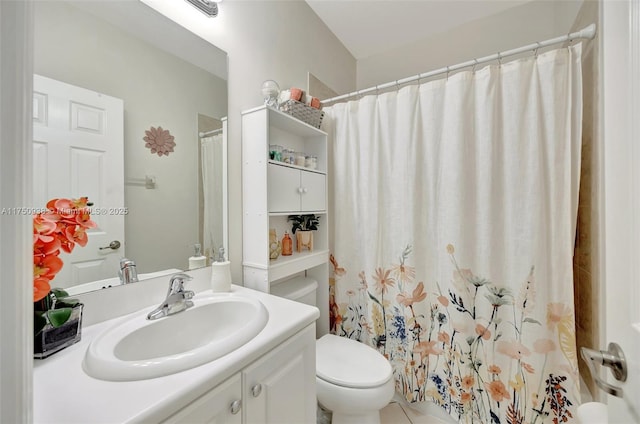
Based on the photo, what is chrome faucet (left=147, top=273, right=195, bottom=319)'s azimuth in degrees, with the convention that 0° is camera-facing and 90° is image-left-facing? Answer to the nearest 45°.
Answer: approximately 315°

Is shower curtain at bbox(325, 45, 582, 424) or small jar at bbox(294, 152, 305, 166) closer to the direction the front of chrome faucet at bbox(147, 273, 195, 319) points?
the shower curtain

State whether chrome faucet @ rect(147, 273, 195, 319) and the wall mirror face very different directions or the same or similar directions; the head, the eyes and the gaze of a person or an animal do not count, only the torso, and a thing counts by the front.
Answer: same or similar directions

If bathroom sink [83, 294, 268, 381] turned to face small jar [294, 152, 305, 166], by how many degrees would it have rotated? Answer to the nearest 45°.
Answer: approximately 90° to its left

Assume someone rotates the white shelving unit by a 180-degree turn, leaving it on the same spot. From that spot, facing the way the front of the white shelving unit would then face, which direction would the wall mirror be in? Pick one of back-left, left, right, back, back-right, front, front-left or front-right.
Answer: left

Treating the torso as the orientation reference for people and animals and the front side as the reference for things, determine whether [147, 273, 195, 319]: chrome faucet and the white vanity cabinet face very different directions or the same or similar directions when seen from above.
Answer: same or similar directions

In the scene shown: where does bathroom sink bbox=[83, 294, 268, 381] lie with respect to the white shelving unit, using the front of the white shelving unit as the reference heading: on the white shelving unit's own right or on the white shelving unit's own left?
on the white shelving unit's own right

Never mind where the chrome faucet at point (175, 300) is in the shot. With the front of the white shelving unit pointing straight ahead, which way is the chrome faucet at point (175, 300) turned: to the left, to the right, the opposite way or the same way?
the same way

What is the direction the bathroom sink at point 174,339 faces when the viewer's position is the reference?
facing the viewer and to the right of the viewer
